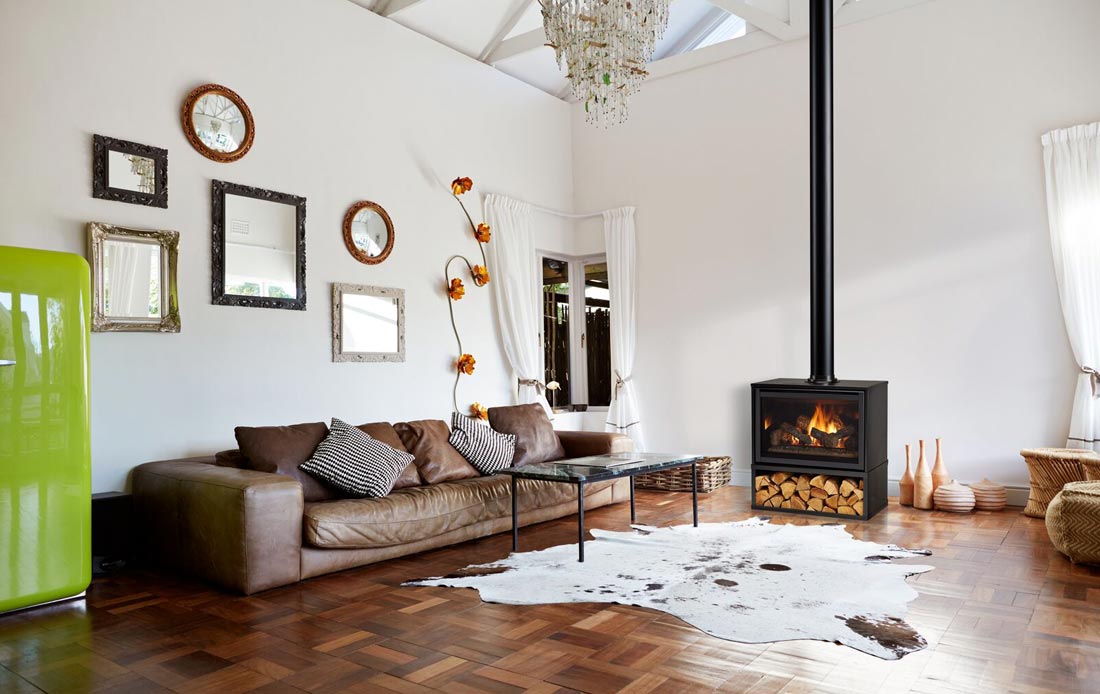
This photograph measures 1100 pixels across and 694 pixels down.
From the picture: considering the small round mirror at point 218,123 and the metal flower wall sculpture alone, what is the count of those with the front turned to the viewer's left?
0

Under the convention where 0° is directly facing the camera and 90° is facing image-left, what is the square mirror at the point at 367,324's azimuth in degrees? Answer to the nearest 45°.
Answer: approximately 315°

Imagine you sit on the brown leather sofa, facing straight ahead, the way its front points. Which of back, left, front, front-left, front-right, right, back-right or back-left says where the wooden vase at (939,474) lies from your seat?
front-left

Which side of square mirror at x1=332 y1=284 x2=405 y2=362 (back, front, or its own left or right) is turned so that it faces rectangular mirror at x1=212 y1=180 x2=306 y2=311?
right

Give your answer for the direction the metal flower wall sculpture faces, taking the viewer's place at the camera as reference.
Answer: facing the viewer and to the right of the viewer

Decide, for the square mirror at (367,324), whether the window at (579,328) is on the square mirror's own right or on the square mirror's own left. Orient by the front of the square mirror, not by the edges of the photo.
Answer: on the square mirror's own left

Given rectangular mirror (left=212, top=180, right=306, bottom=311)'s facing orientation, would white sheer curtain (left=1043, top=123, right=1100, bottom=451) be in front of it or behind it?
in front

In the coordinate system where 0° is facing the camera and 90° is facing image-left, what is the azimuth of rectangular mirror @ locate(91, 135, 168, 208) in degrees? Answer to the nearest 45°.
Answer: approximately 315°

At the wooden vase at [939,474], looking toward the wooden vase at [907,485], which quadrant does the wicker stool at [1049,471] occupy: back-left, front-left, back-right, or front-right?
back-left

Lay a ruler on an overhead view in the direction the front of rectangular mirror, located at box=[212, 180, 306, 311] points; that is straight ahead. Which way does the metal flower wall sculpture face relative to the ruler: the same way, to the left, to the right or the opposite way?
the same way

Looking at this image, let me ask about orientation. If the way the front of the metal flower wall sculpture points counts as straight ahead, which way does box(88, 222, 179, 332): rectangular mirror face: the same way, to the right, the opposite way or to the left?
the same way

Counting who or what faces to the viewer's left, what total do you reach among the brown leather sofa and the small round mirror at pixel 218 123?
0

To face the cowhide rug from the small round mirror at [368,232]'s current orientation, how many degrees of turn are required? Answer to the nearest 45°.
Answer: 0° — it already faces it

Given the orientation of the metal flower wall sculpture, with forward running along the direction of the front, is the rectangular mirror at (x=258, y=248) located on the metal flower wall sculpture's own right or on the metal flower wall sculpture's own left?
on the metal flower wall sculpture's own right

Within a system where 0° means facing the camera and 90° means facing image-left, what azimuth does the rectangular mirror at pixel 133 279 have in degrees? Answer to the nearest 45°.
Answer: approximately 315°

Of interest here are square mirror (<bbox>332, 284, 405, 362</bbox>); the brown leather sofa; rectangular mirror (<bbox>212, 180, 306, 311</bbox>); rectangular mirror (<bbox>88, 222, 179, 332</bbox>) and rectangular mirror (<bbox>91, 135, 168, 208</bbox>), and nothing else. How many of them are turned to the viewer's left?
0

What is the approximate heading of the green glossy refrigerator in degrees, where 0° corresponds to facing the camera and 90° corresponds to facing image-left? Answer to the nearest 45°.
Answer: approximately 315°

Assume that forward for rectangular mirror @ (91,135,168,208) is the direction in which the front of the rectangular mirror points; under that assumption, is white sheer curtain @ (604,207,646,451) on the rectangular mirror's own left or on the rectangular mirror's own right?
on the rectangular mirror's own left

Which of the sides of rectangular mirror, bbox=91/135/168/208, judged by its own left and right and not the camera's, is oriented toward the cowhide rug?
front
